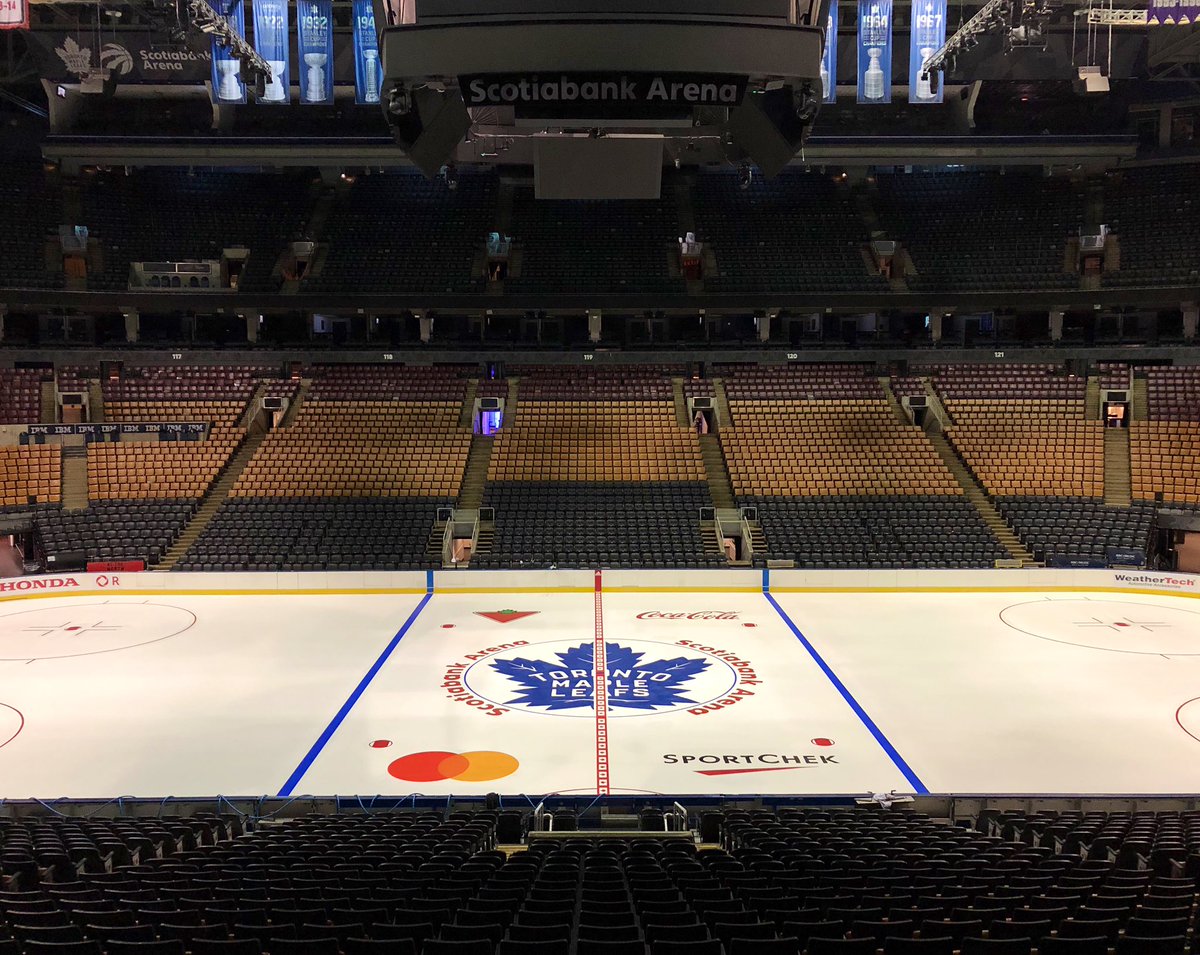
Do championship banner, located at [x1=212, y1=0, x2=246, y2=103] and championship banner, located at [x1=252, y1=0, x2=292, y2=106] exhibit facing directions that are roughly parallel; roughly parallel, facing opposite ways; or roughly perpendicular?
roughly parallel

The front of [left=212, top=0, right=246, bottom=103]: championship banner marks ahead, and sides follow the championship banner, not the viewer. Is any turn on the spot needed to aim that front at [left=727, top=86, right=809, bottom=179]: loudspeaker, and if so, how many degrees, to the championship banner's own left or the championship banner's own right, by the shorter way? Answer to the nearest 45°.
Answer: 0° — it already faces it

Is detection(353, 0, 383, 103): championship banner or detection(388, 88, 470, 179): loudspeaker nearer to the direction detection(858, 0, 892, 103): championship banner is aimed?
the loudspeaker

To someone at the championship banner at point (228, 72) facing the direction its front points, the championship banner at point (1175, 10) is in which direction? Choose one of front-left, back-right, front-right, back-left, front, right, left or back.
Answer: front-left

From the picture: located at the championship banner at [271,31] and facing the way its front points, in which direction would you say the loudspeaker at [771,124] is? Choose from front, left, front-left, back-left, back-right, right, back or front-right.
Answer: front

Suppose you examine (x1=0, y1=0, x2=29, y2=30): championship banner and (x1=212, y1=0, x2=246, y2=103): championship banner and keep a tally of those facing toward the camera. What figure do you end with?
2

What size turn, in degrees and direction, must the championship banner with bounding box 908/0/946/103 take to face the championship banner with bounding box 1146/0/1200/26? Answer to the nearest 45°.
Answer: approximately 45° to its left

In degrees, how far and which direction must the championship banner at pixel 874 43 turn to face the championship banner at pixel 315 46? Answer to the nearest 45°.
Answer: approximately 90° to its right

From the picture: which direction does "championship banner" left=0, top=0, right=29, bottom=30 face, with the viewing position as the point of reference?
facing the viewer

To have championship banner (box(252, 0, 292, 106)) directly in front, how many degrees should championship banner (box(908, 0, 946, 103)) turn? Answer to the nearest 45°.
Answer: approximately 90° to its right

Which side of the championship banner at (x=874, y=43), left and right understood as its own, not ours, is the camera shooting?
front

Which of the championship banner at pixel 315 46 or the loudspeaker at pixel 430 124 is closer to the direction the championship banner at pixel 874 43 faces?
the loudspeaker

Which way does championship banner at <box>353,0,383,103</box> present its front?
toward the camera
